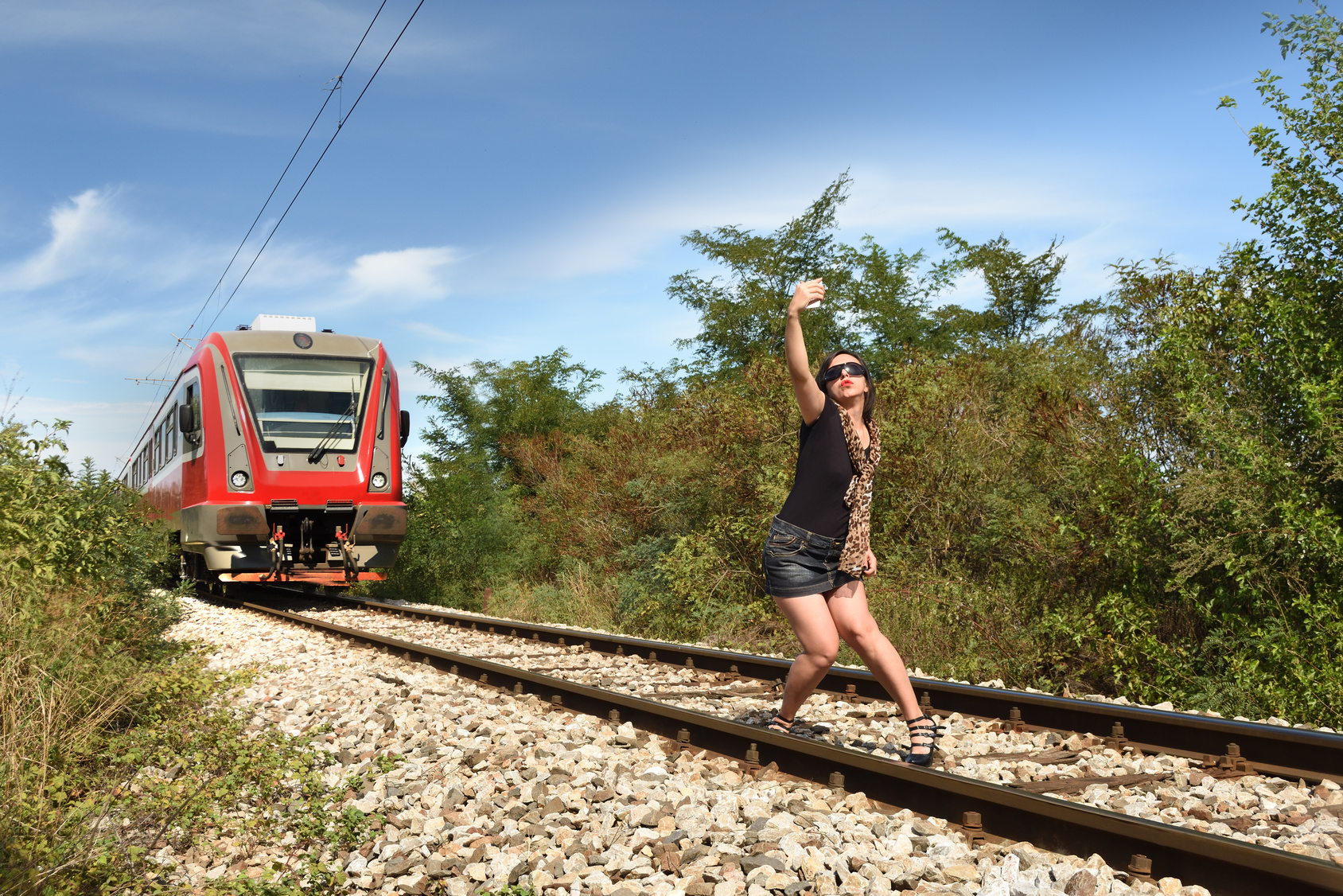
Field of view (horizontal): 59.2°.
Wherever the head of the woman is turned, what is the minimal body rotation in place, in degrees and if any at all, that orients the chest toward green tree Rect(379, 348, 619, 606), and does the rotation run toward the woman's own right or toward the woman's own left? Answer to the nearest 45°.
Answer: approximately 180°

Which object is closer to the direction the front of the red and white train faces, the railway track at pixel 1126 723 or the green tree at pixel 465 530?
the railway track

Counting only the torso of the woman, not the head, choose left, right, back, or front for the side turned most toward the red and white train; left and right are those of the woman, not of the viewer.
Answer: back

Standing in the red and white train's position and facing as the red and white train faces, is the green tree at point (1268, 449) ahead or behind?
ahead

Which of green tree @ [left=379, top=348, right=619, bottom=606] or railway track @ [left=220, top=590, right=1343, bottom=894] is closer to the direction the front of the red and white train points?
the railway track

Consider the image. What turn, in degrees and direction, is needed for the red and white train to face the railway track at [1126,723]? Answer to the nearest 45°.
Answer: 0° — it already faces it

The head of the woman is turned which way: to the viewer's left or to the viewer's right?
to the viewer's left

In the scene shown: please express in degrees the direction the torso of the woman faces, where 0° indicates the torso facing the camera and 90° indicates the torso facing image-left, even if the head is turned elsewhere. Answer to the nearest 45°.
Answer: approximately 315°

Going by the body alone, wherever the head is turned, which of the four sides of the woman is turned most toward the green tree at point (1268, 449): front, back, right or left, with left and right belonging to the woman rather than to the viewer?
left
